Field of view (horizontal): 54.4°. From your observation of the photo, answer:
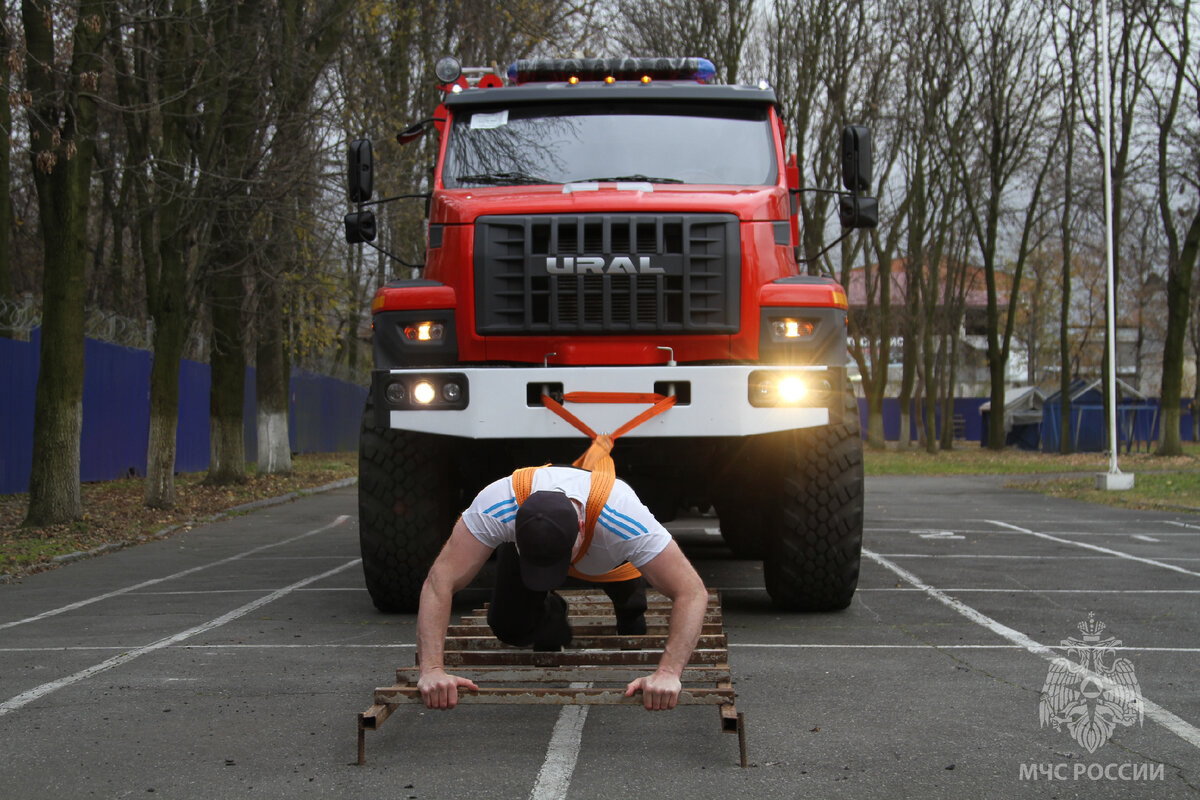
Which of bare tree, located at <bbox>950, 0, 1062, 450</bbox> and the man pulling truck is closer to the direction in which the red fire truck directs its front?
the man pulling truck

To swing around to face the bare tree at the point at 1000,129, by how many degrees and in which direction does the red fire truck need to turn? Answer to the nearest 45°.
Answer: approximately 180°

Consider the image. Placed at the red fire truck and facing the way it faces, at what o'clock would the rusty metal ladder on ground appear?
The rusty metal ladder on ground is roughly at 12 o'clock from the red fire truck.

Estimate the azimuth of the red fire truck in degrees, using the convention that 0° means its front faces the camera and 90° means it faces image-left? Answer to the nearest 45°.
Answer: approximately 0°

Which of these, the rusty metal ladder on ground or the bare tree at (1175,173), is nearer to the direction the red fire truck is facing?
the rusty metal ladder on ground

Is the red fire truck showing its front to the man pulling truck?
yes

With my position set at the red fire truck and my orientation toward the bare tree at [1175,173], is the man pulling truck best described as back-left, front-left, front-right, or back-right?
back-right

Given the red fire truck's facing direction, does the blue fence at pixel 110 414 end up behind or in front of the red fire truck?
behind

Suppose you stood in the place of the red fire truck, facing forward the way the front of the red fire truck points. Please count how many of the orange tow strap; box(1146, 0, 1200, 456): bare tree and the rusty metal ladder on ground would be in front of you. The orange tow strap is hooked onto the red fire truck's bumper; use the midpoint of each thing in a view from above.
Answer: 2

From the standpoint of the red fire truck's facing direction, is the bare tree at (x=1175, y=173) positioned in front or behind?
behind
